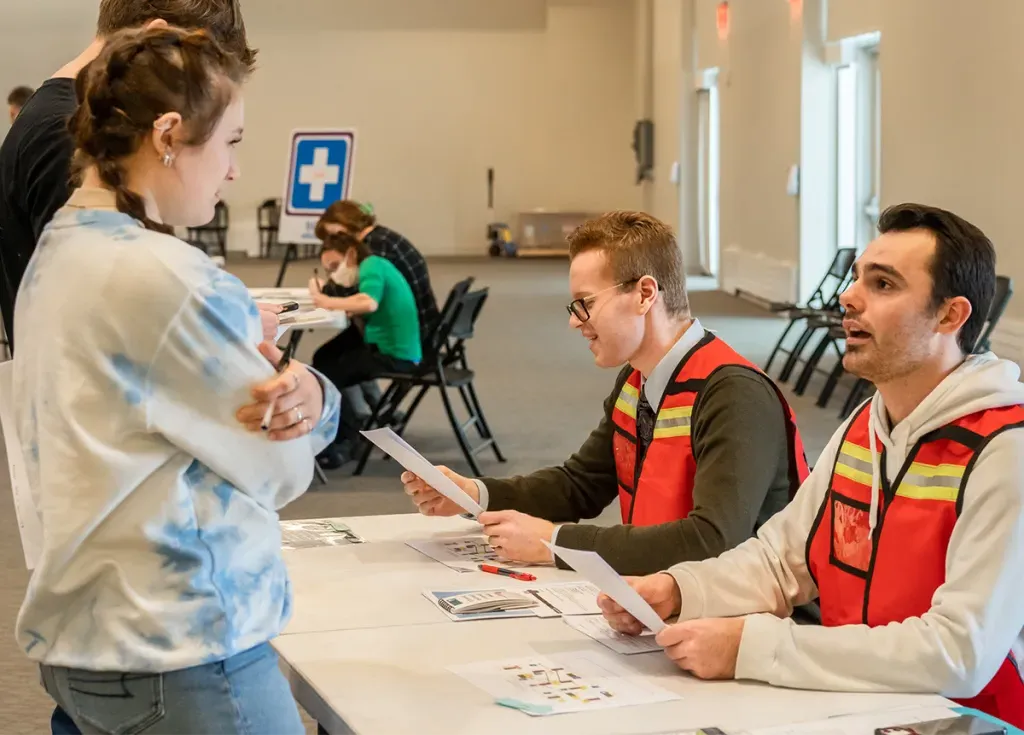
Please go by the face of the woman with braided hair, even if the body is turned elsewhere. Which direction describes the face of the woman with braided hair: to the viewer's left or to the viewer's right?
to the viewer's right

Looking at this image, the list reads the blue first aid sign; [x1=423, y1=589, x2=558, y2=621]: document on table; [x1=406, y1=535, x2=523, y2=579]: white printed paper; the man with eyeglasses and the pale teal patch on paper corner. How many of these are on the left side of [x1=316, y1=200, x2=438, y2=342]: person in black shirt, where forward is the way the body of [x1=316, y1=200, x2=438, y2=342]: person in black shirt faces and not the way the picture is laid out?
4

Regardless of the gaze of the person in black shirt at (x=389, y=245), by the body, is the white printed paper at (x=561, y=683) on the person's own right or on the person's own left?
on the person's own left

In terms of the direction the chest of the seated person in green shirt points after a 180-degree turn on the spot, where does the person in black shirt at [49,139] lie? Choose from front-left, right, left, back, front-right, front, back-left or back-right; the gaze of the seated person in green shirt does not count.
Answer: right

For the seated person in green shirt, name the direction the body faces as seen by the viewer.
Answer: to the viewer's left

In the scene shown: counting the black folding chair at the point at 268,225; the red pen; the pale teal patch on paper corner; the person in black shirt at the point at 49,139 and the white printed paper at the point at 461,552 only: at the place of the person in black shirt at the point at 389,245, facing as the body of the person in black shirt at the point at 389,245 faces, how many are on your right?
1

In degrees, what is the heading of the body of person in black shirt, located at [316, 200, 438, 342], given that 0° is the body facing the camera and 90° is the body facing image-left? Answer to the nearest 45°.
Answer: approximately 90°

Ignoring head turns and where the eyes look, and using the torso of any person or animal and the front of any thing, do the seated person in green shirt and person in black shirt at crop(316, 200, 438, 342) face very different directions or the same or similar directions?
same or similar directions

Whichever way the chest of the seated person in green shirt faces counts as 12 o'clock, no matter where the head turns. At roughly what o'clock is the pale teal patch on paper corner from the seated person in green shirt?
The pale teal patch on paper corner is roughly at 9 o'clock from the seated person in green shirt.

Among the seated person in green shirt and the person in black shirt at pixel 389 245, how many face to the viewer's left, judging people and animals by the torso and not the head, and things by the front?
2

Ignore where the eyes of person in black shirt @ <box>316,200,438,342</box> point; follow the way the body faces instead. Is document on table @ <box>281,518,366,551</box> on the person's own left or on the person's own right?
on the person's own left

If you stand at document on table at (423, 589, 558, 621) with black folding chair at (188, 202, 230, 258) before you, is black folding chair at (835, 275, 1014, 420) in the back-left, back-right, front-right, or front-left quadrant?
front-right

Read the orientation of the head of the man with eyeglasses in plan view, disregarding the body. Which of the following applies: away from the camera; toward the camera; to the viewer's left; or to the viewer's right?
to the viewer's left

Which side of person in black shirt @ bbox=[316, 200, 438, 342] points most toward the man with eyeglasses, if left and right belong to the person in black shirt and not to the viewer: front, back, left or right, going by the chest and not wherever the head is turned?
left

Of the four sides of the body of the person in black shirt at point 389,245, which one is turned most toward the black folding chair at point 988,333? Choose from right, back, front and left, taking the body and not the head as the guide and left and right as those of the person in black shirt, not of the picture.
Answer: back
